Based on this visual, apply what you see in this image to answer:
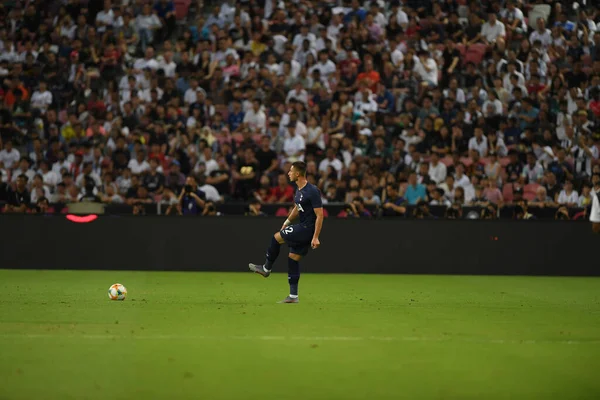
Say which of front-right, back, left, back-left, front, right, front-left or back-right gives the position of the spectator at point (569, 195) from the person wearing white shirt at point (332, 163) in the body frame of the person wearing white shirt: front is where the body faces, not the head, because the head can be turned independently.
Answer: left

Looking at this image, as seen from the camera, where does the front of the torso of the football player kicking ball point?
to the viewer's left

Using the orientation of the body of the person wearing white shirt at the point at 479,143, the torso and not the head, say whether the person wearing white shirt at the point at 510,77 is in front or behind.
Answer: behind

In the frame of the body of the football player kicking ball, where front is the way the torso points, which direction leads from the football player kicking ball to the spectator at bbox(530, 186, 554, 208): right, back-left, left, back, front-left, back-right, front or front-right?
back-right

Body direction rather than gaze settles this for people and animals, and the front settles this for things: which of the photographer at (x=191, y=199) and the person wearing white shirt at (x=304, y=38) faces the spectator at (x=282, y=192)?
the person wearing white shirt

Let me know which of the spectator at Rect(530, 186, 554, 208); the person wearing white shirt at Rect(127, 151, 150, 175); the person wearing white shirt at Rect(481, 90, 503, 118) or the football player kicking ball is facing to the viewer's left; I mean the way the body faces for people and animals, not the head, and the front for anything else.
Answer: the football player kicking ball

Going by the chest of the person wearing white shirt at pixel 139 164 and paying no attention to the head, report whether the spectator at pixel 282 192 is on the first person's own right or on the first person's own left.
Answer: on the first person's own left

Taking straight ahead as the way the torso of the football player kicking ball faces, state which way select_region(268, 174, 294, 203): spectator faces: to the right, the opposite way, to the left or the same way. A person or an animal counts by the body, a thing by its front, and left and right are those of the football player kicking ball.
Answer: to the left

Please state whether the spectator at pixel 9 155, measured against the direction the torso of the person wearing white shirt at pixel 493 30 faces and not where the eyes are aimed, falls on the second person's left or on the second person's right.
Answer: on the second person's right

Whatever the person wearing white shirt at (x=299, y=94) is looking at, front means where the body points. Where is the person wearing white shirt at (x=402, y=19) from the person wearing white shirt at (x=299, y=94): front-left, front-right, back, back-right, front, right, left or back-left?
back-left

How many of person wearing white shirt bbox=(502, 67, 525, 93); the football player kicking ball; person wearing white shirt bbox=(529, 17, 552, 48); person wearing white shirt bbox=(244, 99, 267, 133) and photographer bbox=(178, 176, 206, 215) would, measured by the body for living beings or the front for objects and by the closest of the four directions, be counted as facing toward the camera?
4

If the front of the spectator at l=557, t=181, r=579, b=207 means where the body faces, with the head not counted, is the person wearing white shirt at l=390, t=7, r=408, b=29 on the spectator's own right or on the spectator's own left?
on the spectator's own right

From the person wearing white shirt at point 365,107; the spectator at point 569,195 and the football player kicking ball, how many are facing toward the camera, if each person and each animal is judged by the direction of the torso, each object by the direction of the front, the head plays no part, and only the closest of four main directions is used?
2
